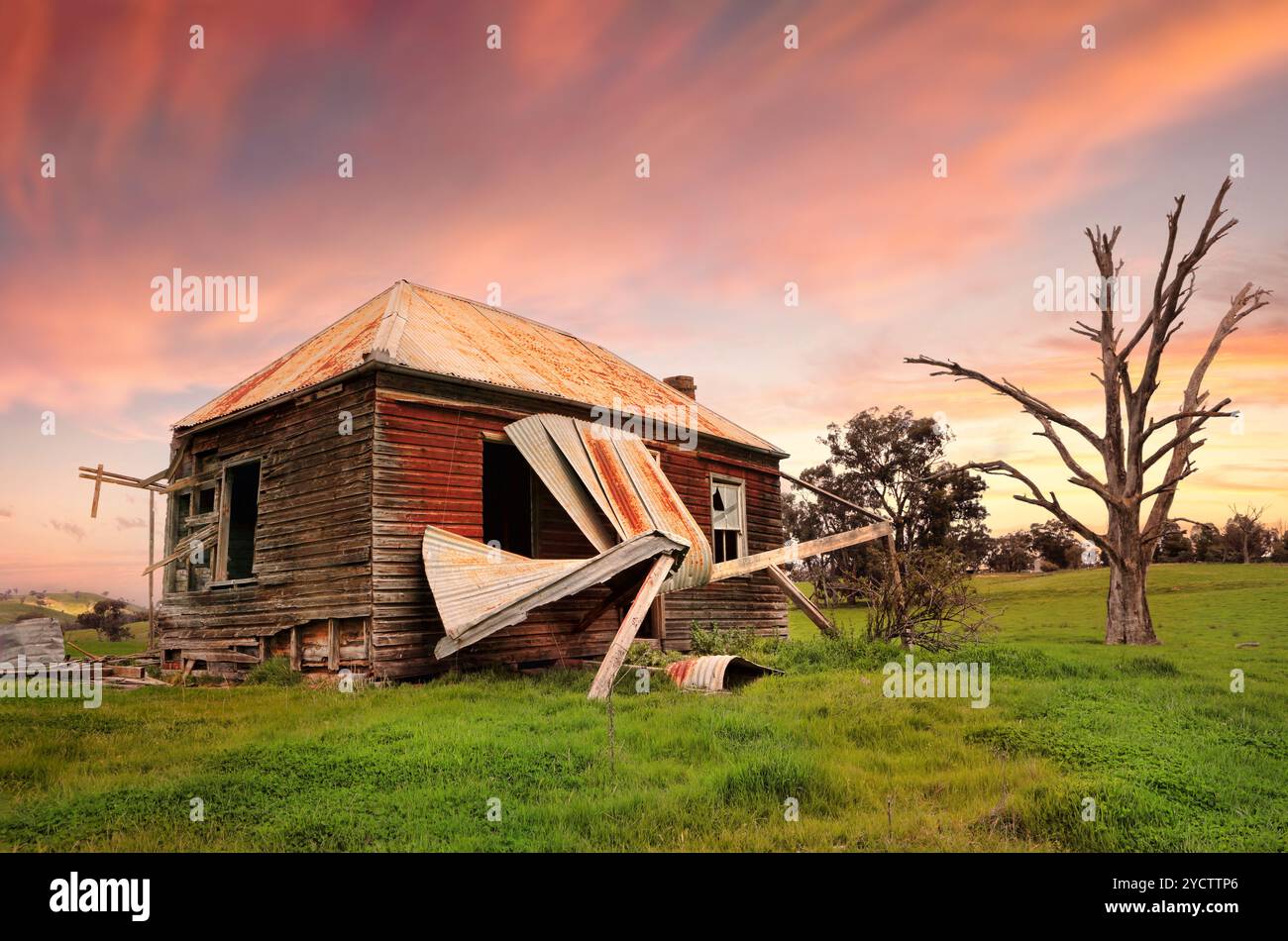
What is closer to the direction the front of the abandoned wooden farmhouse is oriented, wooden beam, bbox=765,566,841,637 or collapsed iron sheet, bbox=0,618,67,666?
the wooden beam

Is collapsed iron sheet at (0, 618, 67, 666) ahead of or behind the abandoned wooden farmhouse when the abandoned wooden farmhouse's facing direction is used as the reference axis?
behind

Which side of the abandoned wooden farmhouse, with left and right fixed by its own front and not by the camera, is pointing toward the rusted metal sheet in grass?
front

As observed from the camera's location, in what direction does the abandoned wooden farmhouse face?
facing the viewer and to the right of the viewer
